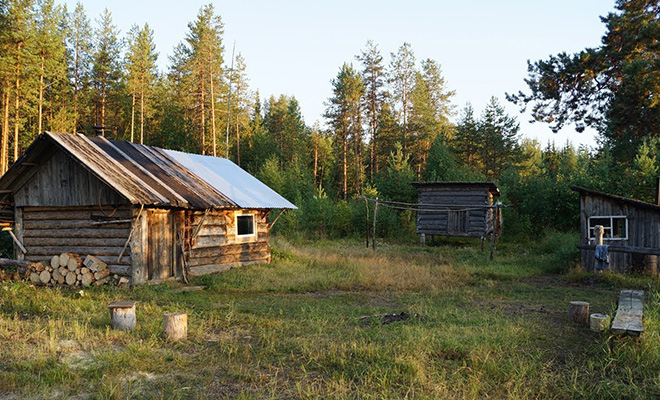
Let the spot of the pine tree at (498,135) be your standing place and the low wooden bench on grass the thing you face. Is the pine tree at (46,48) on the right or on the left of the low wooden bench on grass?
right

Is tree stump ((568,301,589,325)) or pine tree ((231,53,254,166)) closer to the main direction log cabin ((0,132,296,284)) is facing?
the tree stump

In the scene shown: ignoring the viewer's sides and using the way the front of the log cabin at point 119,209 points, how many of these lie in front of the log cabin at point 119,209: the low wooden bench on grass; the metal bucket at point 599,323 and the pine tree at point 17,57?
2

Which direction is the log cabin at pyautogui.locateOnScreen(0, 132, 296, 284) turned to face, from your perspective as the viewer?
facing the viewer and to the right of the viewer

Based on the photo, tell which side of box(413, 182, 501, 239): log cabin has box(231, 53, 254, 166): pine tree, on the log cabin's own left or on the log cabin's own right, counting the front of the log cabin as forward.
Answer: on the log cabin's own right

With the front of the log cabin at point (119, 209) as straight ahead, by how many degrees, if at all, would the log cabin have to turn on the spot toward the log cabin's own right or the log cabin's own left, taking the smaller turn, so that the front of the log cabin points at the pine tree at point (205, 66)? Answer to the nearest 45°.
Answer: approximately 135° to the log cabin's own left

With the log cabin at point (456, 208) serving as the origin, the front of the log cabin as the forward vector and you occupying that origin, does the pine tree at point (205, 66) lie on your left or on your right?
on your right

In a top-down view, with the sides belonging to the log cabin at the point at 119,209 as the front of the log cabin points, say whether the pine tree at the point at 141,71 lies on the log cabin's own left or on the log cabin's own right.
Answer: on the log cabin's own left

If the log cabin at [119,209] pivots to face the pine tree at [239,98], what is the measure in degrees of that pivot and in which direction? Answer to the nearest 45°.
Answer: approximately 135° to its left

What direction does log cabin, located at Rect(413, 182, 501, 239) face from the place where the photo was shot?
facing the viewer

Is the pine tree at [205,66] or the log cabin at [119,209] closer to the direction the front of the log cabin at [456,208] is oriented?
the log cabin

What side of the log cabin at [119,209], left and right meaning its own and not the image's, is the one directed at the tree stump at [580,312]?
front

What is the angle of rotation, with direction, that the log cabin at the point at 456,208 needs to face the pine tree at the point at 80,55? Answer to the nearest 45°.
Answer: approximately 90° to its right

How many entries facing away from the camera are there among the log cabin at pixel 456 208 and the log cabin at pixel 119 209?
0
